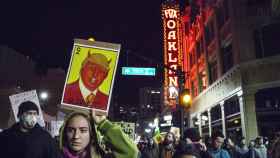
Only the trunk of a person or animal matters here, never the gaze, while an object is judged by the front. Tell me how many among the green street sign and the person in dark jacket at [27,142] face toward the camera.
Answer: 2

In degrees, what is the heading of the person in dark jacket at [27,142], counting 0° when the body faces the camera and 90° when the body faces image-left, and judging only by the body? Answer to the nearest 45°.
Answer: approximately 0°

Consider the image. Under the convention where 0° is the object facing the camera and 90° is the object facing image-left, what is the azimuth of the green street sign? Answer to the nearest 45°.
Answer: approximately 0°

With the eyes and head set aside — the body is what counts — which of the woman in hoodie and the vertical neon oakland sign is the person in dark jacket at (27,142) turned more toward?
the woman in hoodie

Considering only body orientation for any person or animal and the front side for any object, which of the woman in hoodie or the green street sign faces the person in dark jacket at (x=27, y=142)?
the green street sign

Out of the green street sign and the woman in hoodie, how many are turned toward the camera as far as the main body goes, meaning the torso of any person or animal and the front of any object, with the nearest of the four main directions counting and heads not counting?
2

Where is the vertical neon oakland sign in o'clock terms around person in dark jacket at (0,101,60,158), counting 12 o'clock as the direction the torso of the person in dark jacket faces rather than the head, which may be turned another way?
The vertical neon oakland sign is roughly at 7 o'clock from the person in dark jacket.

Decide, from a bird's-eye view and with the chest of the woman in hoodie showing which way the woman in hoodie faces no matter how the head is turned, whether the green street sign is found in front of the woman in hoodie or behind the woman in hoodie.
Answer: behind

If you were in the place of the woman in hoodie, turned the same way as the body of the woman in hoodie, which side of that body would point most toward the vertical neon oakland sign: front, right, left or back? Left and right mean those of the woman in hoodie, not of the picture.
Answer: back
